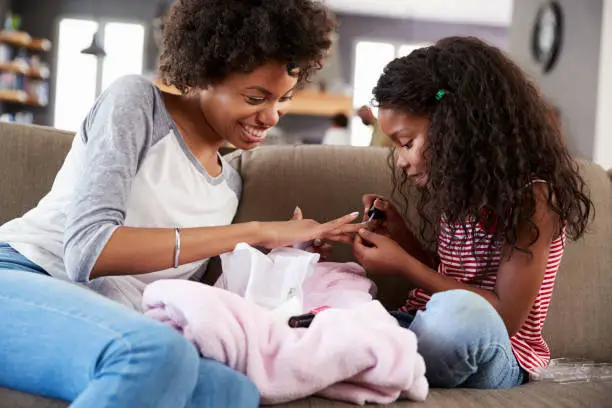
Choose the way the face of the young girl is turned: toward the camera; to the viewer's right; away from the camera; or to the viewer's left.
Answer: to the viewer's left

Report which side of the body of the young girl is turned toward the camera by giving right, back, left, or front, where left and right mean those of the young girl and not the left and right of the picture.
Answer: left

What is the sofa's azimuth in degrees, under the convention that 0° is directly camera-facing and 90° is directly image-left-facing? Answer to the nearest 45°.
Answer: approximately 0°

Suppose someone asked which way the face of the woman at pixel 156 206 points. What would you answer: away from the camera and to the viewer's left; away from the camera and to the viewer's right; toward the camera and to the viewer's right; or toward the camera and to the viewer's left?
toward the camera and to the viewer's right
